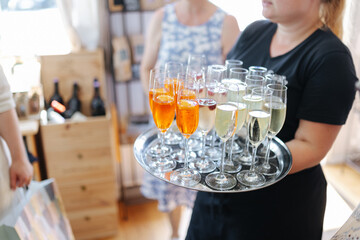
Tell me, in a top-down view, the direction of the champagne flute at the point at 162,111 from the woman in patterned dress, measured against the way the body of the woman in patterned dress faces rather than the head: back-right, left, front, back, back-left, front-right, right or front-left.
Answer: front

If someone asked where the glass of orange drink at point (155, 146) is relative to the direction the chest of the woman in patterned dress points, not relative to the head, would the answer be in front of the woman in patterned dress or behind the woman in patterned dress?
in front

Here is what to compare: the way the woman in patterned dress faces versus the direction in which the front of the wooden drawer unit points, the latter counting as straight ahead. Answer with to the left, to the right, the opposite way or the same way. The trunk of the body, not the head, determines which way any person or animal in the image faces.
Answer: the same way

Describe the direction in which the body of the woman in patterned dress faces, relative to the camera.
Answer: toward the camera

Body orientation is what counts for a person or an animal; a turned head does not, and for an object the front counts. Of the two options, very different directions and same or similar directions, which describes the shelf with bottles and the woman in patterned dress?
same or similar directions

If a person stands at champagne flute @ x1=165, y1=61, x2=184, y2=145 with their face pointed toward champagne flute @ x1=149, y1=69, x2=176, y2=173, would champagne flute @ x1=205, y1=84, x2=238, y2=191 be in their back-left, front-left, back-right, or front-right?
front-left

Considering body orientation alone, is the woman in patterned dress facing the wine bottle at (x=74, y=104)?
no

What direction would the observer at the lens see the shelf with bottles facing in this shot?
facing the viewer

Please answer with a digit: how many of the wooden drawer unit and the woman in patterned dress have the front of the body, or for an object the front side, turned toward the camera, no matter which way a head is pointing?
2

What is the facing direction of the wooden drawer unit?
toward the camera

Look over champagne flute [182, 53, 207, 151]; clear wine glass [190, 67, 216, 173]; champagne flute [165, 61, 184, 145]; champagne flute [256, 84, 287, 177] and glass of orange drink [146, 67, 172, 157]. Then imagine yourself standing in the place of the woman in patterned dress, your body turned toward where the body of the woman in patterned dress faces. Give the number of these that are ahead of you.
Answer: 5

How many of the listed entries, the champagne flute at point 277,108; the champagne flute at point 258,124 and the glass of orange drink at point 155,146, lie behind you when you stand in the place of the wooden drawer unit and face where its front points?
0

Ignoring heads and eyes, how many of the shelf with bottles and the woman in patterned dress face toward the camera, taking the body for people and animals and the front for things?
2

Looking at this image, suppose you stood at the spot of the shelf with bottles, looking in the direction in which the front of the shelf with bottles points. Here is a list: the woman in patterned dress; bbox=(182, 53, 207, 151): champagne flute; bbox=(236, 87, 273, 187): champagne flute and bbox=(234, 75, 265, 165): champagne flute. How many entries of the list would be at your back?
0
